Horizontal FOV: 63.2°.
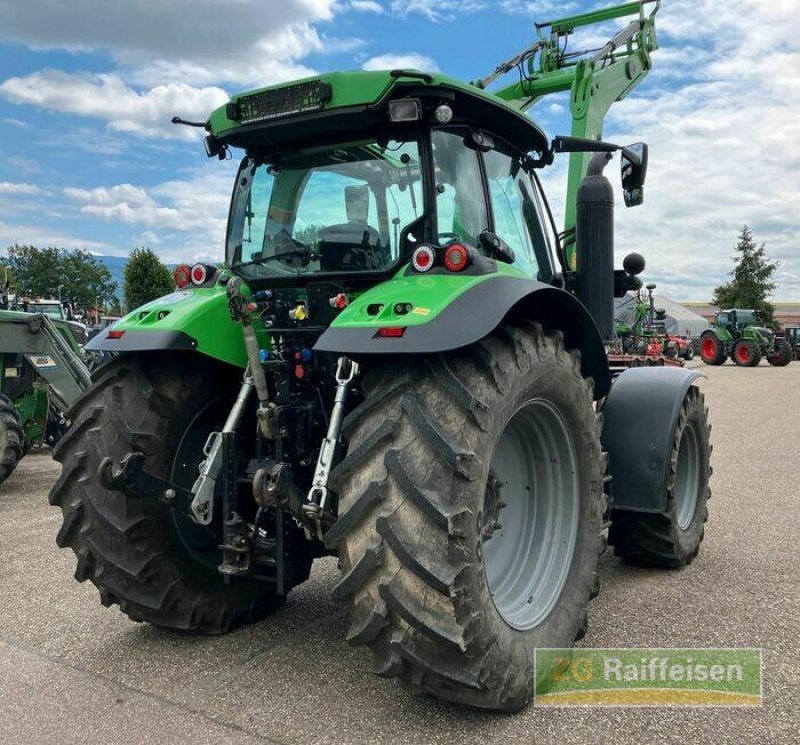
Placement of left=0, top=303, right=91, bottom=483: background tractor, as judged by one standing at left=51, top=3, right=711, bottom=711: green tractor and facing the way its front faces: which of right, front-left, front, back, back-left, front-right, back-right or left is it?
left

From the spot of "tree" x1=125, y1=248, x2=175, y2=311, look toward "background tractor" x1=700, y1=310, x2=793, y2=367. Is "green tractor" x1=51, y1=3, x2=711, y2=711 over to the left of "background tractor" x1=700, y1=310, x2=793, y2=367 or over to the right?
right

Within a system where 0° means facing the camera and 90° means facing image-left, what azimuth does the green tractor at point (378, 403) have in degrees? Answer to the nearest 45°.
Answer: approximately 225°

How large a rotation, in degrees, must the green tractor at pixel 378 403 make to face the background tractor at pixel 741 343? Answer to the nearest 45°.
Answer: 0° — it already faces it

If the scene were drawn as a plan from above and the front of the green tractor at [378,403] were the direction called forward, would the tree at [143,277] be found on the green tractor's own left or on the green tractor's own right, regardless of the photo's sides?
on the green tractor's own left

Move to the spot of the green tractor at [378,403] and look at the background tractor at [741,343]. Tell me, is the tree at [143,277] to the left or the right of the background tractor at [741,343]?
left

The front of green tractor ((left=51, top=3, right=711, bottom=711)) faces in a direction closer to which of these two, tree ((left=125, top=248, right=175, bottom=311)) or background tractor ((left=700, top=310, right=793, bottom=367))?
the background tractor
